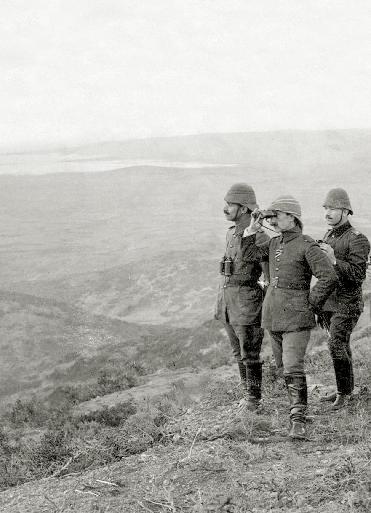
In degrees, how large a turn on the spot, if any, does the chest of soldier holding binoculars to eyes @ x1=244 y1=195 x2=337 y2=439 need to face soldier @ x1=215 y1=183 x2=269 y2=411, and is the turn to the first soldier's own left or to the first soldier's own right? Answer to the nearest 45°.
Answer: approximately 90° to the first soldier's own right

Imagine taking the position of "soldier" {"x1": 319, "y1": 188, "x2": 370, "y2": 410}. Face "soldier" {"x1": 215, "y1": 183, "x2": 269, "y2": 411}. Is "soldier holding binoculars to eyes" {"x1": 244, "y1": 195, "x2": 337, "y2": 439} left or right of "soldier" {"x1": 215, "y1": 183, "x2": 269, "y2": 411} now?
left

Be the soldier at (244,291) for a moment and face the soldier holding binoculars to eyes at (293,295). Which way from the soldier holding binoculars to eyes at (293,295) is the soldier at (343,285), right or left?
left

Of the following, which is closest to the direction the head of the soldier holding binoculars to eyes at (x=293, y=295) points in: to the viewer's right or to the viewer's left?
to the viewer's left

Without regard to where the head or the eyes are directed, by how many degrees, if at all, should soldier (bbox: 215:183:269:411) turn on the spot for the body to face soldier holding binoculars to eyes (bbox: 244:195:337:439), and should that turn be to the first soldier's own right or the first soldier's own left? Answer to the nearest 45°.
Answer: approximately 90° to the first soldier's own left

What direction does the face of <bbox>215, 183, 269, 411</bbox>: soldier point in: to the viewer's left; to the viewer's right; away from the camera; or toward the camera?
to the viewer's left

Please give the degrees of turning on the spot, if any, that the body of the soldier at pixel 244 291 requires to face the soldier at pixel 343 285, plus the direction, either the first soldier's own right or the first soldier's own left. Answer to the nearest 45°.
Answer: approximately 135° to the first soldier's own left

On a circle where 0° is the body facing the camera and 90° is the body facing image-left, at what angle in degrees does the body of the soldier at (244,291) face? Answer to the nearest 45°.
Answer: approximately 45°

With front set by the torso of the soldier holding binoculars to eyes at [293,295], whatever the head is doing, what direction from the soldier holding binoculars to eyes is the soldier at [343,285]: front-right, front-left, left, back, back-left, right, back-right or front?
back

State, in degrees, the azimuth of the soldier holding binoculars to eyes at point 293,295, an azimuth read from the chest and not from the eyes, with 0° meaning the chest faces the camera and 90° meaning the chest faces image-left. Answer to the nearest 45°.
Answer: approximately 45°
